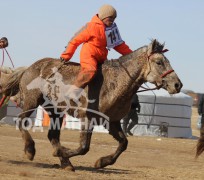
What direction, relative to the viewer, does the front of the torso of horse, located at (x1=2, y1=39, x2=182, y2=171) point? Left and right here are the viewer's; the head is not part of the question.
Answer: facing to the right of the viewer
